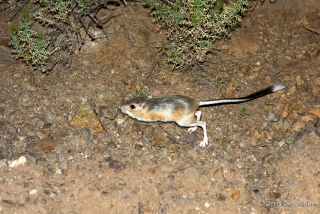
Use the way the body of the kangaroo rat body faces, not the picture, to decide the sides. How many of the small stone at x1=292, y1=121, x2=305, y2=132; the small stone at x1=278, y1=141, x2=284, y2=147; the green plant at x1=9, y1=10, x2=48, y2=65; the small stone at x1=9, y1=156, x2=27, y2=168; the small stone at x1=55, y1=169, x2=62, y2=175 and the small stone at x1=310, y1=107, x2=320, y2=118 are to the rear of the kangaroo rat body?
3

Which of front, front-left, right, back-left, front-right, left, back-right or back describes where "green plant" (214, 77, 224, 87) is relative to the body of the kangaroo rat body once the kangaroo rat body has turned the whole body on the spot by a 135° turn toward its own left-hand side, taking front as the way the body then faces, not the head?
left

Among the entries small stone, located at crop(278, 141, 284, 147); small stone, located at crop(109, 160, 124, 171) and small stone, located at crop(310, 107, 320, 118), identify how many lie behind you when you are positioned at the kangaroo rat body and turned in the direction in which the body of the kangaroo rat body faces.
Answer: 2

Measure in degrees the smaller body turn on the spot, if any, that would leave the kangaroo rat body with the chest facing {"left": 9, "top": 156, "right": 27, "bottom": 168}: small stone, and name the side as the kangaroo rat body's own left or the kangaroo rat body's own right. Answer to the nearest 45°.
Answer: approximately 45° to the kangaroo rat body's own left

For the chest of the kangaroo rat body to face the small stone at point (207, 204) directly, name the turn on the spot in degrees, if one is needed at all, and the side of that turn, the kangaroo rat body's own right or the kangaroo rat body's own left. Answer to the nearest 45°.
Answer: approximately 90° to the kangaroo rat body's own left

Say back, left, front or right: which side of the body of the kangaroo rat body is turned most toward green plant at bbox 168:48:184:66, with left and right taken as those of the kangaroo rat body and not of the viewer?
right

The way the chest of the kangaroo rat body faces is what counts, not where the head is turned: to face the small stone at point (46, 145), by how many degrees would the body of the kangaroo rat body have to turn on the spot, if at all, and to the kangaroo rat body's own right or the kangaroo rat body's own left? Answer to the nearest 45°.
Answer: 0° — it already faces it

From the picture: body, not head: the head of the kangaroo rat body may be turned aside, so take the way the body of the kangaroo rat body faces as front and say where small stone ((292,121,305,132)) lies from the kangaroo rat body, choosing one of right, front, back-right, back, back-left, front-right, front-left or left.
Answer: back

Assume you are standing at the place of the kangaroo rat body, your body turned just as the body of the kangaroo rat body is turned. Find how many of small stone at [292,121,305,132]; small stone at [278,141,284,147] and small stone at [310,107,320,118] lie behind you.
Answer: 3

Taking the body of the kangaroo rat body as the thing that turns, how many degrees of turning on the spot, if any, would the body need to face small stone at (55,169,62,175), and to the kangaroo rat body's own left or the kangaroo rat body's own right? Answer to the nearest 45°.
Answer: approximately 45° to the kangaroo rat body's own left

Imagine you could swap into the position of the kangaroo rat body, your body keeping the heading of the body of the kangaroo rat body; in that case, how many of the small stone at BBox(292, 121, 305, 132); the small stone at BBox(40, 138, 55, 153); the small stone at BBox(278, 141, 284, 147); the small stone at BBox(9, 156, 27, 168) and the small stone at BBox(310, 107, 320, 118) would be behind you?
3

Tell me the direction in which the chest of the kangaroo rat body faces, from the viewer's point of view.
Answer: to the viewer's left

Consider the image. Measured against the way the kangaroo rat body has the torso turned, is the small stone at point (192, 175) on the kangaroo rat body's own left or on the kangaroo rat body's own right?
on the kangaroo rat body's own left

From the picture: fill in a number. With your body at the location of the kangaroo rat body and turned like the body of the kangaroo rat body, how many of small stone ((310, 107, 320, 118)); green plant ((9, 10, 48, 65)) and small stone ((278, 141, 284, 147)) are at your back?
2

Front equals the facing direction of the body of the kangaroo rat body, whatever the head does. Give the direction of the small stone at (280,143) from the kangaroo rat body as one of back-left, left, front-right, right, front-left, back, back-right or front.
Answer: back
